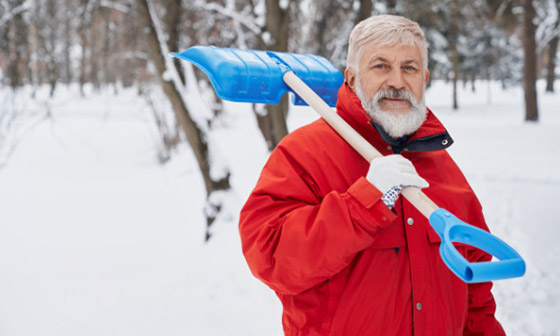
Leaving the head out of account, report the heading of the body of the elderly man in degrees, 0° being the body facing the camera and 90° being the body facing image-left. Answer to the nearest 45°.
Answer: approximately 315°

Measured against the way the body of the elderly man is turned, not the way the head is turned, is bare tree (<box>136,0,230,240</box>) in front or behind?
behind
